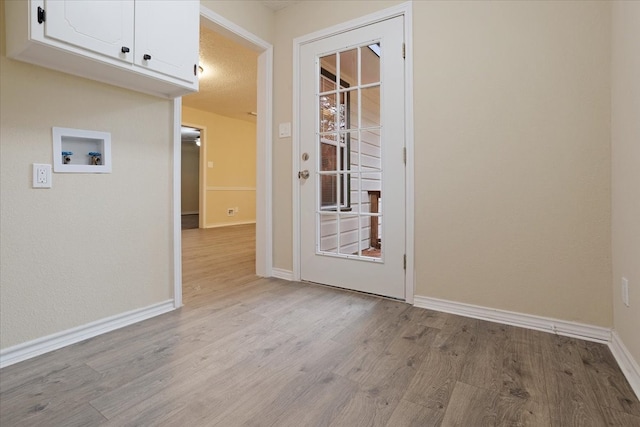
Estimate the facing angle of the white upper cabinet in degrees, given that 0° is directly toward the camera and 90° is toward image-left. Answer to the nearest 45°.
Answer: approximately 315°

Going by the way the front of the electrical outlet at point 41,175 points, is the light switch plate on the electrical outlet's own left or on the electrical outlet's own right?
on the electrical outlet's own left

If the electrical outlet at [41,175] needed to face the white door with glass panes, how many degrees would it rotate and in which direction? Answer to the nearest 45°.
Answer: approximately 90° to its left

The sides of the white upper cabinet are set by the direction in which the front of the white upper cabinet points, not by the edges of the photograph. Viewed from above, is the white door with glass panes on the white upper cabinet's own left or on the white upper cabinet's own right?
on the white upper cabinet's own left
